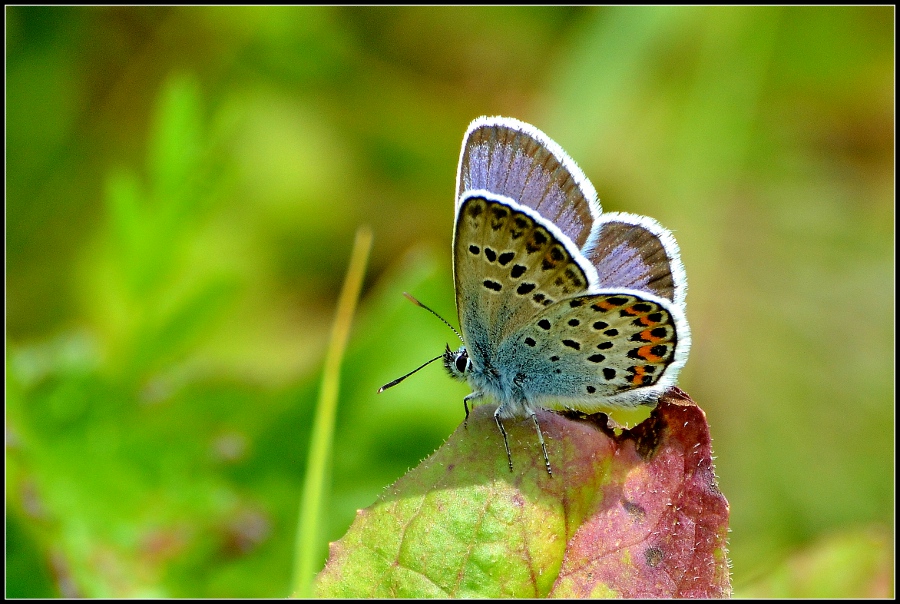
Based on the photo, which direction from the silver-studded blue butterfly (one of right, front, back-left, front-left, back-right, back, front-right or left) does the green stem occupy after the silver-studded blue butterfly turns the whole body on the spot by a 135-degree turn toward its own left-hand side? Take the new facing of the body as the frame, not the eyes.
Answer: back

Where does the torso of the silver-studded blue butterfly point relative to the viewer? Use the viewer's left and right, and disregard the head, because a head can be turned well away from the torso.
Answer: facing to the left of the viewer
